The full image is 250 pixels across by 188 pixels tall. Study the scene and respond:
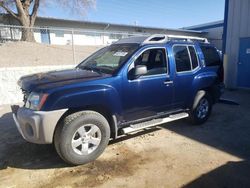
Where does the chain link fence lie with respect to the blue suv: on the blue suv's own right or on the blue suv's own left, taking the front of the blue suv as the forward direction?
on the blue suv's own right

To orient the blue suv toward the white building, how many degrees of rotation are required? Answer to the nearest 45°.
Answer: approximately 135° to its right

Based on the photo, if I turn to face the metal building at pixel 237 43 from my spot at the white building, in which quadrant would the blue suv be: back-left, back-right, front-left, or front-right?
front-right

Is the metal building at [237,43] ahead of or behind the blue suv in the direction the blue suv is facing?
behind

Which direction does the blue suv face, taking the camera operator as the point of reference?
facing the viewer and to the left of the viewer
